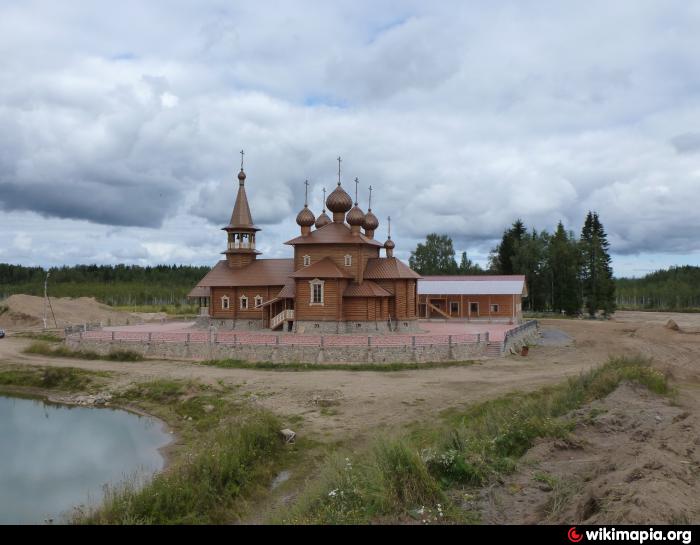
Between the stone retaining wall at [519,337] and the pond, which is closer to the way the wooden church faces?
the pond

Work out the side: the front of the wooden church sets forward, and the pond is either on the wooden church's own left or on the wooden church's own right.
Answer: on the wooden church's own left

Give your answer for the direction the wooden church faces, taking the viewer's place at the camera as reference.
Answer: facing to the left of the viewer

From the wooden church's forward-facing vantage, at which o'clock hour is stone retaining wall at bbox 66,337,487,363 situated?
The stone retaining wall is roughly at 9 o'clock from the wooden church.

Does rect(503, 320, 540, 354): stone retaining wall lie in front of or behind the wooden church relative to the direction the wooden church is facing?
behind

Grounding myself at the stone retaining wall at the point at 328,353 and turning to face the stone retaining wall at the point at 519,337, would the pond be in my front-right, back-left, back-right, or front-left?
back-right
